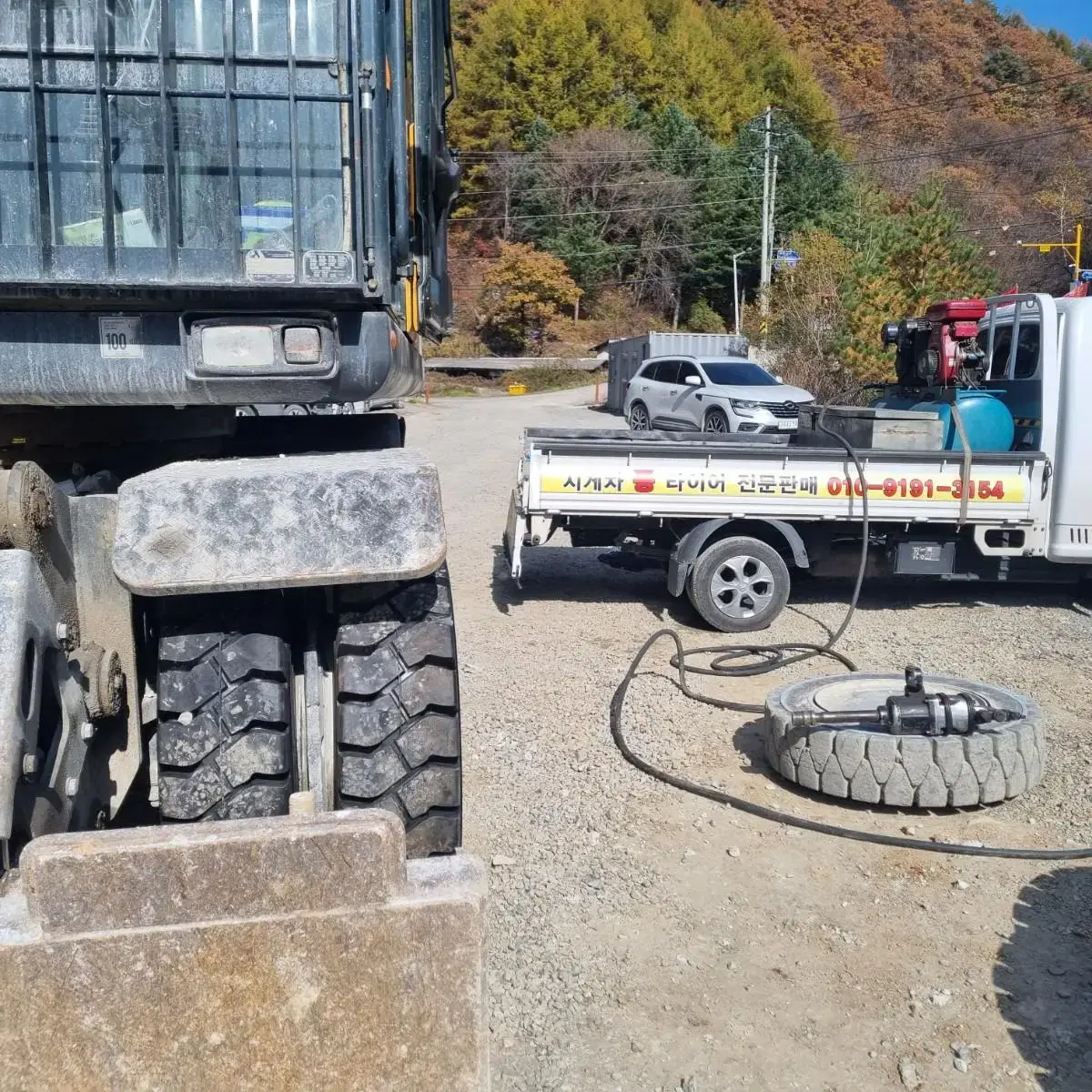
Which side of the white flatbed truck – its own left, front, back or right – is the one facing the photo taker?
right

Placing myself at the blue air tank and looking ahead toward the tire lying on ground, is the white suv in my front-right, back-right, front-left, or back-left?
back-right

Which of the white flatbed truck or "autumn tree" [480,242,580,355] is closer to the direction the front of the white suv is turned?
the white flatbed truck

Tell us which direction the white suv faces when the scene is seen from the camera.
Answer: facing the viewer and to the right of the viewer

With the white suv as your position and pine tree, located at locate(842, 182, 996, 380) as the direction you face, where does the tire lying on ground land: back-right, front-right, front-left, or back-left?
back-right

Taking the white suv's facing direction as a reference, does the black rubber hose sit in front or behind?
in front

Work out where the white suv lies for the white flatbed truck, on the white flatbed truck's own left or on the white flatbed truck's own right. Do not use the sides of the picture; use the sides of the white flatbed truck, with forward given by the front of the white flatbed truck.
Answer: on the white flatbed truck's own left

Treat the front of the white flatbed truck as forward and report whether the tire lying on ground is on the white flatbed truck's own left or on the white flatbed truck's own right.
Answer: on the white flatbed truck's own right

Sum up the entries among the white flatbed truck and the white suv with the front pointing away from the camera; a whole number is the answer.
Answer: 0

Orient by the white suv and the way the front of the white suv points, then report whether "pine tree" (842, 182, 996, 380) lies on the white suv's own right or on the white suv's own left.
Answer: on the white suv's own left

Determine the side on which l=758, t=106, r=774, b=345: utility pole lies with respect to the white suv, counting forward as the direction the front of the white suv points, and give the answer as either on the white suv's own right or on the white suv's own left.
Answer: on the white suv's own left

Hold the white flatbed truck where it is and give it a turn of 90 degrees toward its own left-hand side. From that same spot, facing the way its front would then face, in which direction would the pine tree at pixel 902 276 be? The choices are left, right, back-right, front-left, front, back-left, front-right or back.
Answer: front
